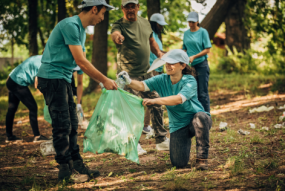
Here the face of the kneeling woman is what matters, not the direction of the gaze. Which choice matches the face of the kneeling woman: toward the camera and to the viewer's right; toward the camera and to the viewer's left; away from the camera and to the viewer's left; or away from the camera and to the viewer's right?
toward the camera and to the viewer's left

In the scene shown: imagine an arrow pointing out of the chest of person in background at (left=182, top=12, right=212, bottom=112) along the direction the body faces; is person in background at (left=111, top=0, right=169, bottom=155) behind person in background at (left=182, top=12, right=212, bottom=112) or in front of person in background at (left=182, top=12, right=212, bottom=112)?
in front

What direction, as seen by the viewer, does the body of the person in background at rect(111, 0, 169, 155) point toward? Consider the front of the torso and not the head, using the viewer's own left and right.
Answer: facing the viewer

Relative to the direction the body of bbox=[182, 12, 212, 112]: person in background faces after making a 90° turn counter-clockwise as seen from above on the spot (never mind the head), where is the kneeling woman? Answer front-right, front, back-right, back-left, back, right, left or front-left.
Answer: front-right

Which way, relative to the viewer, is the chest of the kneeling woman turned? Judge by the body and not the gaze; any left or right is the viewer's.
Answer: facing the viewer and to the left of the viewer

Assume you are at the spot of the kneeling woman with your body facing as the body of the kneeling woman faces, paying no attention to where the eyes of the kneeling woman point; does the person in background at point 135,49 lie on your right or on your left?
on your right

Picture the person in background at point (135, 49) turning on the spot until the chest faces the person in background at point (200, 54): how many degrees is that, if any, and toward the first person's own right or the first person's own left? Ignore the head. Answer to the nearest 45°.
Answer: approximately 135° to the first person's own left

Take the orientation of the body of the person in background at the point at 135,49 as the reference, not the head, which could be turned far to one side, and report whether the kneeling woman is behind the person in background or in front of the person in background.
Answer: in front
